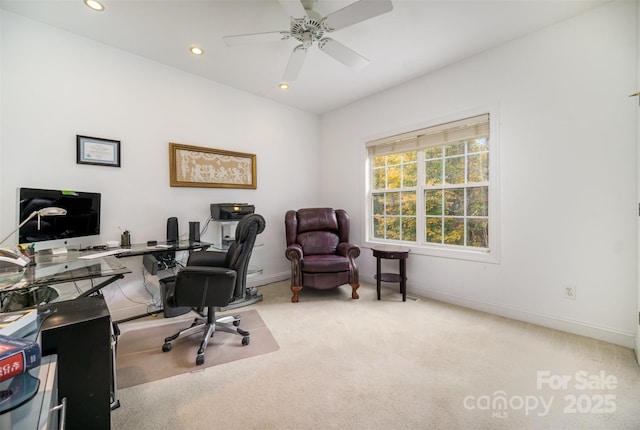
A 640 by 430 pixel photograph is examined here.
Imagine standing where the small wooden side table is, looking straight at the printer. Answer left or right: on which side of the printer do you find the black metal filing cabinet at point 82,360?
left

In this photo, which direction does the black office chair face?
to the viewer's left

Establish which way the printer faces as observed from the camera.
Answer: facing the viewer and to the right of the viewer

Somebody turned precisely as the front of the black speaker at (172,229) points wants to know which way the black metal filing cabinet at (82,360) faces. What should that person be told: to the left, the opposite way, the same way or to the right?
to the left

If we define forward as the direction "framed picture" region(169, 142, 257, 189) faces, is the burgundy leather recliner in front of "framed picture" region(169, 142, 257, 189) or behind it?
in front

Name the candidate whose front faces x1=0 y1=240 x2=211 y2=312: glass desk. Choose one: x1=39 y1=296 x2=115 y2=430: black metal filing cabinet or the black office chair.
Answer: the black office chair

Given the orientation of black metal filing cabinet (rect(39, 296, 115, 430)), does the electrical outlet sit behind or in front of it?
in front

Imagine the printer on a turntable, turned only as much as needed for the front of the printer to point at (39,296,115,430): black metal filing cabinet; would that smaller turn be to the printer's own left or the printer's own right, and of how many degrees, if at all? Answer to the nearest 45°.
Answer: approximately 45° to the printer's own right

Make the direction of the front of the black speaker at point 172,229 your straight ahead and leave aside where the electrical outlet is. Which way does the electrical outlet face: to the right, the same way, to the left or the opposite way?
to the right

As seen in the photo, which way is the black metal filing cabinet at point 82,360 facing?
to the viewer's right

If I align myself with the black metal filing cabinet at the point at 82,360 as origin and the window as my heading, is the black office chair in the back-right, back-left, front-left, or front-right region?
front-left

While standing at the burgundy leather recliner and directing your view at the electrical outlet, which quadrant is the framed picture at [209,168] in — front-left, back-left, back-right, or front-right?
back-right

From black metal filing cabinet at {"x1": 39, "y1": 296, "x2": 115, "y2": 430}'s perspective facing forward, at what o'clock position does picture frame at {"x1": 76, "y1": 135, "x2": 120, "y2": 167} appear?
The picture frame is roughly at 9 o'clock from the black metal filing cabinet.

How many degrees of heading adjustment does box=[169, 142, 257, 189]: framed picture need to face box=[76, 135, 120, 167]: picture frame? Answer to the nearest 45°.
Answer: approximately 135° to its right

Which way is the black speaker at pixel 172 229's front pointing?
toward the camera
